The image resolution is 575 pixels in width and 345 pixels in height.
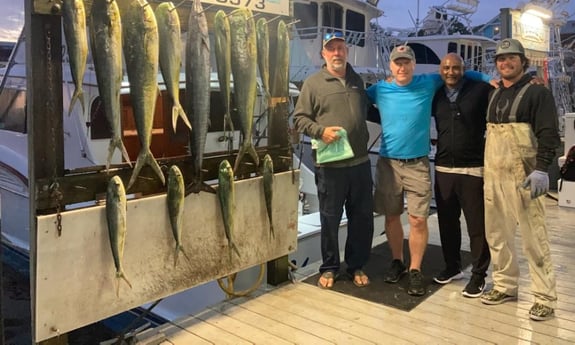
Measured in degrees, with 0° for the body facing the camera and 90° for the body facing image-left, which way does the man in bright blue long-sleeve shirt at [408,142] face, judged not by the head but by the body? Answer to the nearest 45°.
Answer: approximately 0°

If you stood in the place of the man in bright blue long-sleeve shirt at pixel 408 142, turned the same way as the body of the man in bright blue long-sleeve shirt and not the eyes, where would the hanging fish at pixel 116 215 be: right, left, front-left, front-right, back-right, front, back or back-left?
front-right

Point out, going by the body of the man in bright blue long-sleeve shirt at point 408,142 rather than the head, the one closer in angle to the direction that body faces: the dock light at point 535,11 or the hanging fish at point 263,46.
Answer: the hanging fish

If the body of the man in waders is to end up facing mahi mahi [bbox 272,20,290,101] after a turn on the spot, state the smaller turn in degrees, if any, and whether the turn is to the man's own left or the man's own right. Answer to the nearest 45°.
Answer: approximately 45° to the man's own right

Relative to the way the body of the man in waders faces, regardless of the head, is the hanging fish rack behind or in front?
in front

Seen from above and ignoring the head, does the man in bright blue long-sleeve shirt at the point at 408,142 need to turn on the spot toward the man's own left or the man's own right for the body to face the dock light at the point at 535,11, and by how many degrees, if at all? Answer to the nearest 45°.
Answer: approximately 180°
